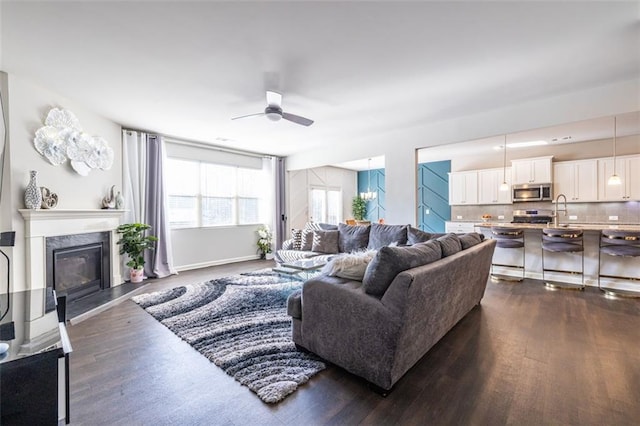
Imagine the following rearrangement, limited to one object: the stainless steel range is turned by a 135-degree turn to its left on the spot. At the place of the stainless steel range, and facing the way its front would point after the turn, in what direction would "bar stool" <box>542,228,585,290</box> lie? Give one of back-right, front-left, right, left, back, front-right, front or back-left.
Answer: back-right

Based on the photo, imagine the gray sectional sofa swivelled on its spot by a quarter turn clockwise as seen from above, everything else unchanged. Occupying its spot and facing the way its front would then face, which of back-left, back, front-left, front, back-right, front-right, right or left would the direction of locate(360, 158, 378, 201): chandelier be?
front-left

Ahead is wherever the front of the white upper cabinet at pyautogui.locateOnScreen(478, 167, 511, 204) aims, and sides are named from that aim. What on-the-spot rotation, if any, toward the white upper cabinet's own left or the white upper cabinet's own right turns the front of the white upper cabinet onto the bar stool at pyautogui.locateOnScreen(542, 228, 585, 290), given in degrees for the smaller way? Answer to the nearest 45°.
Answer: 0° — it already faces it

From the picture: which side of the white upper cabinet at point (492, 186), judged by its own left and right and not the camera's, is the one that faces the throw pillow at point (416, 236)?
front

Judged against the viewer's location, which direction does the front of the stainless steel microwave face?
facing the viewer

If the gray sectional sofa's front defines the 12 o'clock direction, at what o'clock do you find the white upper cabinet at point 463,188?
The white upper cabinet is roughly at 2 o'clock from the gray sectional sofa.

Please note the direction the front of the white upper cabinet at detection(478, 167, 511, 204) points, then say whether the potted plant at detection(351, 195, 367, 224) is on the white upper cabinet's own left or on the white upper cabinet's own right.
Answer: on the white upper cabinet's own right

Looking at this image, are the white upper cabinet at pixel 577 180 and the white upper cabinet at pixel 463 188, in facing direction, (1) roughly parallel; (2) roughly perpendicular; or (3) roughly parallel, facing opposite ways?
roughly parallel

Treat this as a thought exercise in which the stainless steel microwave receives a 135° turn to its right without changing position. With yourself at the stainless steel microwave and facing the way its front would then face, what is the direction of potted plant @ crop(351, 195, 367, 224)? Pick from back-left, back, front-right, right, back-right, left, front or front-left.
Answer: front-left

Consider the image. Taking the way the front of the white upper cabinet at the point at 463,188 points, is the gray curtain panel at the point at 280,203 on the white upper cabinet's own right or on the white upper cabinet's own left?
on the white upper cabinet's own right

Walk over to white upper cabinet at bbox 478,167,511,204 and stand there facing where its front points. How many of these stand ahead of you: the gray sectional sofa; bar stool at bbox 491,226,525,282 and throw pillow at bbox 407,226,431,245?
3

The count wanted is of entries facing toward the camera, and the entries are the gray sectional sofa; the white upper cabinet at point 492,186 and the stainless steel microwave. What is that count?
2

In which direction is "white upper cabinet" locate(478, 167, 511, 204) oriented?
toward the camera

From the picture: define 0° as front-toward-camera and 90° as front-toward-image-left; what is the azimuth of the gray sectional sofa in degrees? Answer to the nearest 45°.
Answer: approximately 135°

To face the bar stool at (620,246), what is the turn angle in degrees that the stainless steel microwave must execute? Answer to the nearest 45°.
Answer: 0° — it already faces it

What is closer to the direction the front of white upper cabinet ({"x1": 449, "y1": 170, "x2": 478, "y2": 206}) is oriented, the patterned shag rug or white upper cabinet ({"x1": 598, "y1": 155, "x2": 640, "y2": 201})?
the patterned shag rug

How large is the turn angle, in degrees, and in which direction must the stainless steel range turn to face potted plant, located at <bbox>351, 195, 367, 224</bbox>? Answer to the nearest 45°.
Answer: approximately 90° to its right

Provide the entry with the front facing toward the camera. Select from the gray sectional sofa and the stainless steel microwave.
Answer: the stainless steel microwave

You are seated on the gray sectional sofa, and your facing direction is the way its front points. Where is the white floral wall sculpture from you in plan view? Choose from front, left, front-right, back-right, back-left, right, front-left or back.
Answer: front-left

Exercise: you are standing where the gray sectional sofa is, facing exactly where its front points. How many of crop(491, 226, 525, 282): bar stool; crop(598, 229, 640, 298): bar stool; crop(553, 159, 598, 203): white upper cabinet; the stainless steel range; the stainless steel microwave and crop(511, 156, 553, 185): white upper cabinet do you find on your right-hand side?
6

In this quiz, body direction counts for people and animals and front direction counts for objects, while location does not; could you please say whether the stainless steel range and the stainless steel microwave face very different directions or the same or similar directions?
same or similar directions

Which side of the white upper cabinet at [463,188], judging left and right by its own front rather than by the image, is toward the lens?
front

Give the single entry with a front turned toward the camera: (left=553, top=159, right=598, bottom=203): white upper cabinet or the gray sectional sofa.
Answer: the white upper cabinet
